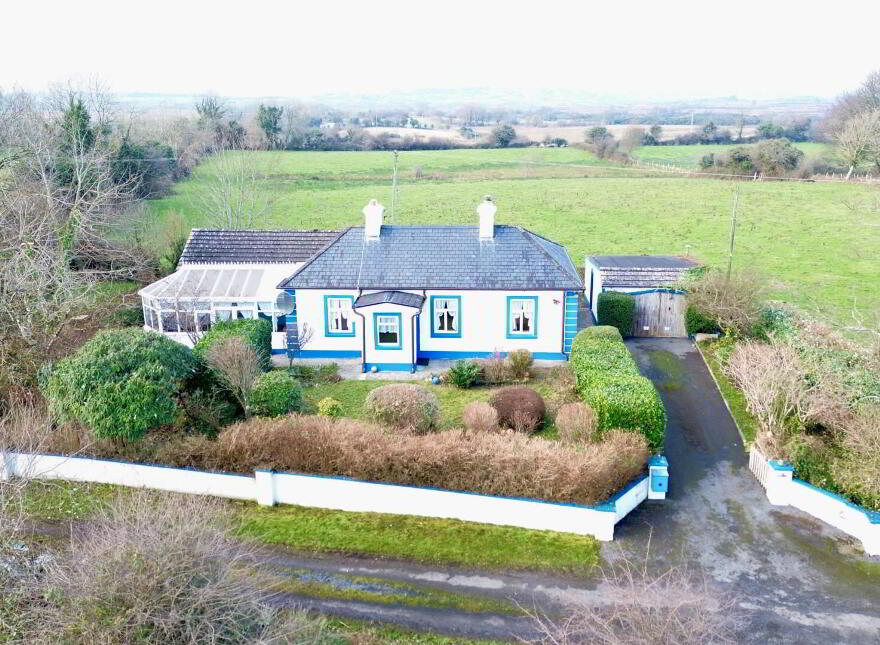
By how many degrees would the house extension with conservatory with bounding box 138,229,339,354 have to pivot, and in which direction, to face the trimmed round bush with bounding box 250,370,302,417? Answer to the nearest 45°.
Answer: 0° — it already faces it

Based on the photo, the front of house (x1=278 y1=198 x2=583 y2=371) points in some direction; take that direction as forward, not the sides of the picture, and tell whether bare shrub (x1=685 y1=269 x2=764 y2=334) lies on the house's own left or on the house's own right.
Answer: on the house's own left

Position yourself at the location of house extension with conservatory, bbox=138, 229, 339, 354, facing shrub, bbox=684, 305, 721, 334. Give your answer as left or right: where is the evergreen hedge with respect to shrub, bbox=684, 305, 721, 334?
right

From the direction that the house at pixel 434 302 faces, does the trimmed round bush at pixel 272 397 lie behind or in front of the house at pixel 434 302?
in front

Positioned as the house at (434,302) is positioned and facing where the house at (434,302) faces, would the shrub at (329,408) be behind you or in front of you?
in front

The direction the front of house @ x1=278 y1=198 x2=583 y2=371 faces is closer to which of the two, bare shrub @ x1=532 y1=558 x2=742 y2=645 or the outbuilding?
the bare shrub

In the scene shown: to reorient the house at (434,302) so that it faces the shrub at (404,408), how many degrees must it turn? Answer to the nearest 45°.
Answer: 0° — it already faces it

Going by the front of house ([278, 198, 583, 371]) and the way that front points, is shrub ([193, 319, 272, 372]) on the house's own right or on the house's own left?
on the house's own right

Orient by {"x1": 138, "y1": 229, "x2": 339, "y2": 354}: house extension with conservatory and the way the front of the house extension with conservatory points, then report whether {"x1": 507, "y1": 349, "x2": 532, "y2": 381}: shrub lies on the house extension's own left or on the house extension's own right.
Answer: on the house extension's own left

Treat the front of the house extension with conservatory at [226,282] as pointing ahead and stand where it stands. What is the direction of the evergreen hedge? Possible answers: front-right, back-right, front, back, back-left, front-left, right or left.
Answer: front-left

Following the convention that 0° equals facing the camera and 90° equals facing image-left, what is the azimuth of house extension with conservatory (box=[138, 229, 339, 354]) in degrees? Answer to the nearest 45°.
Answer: approximately 0°

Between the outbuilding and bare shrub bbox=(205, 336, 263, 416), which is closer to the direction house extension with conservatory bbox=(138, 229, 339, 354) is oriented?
the bare shrub

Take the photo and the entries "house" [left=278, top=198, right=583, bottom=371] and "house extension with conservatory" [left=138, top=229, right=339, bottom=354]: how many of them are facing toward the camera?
2

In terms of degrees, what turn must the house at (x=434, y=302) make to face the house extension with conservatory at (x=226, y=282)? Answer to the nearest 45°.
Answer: approximately 90° to its right

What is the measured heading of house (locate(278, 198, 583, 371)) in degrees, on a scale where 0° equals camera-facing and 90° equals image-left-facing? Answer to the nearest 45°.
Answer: approximately 0°
